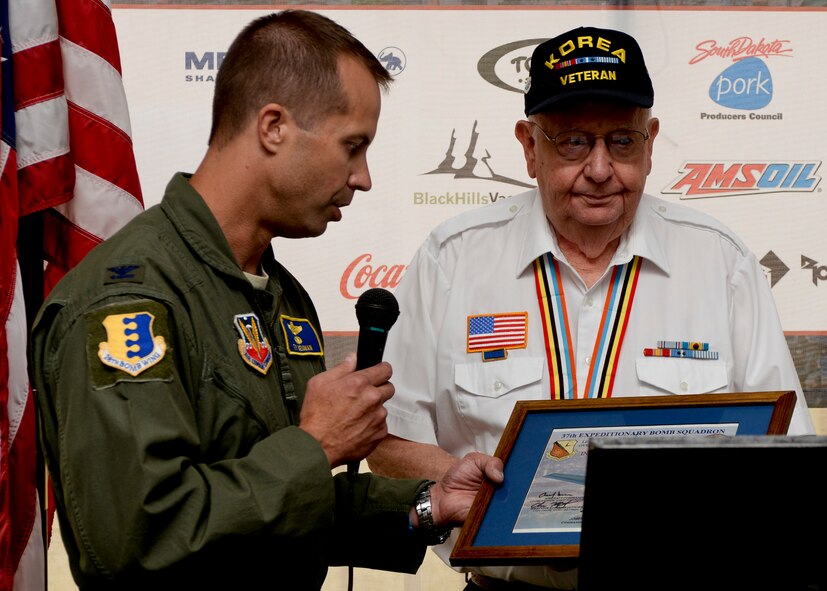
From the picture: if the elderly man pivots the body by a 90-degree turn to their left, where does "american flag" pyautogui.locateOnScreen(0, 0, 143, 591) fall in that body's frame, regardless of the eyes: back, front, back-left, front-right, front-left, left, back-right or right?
back

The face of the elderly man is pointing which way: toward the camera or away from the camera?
toward the camera

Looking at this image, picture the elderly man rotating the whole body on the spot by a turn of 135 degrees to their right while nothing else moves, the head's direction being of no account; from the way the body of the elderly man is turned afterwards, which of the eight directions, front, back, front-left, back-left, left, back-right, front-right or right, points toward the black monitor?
back-left

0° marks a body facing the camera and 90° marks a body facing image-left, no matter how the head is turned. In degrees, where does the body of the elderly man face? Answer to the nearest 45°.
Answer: approximately 0°
